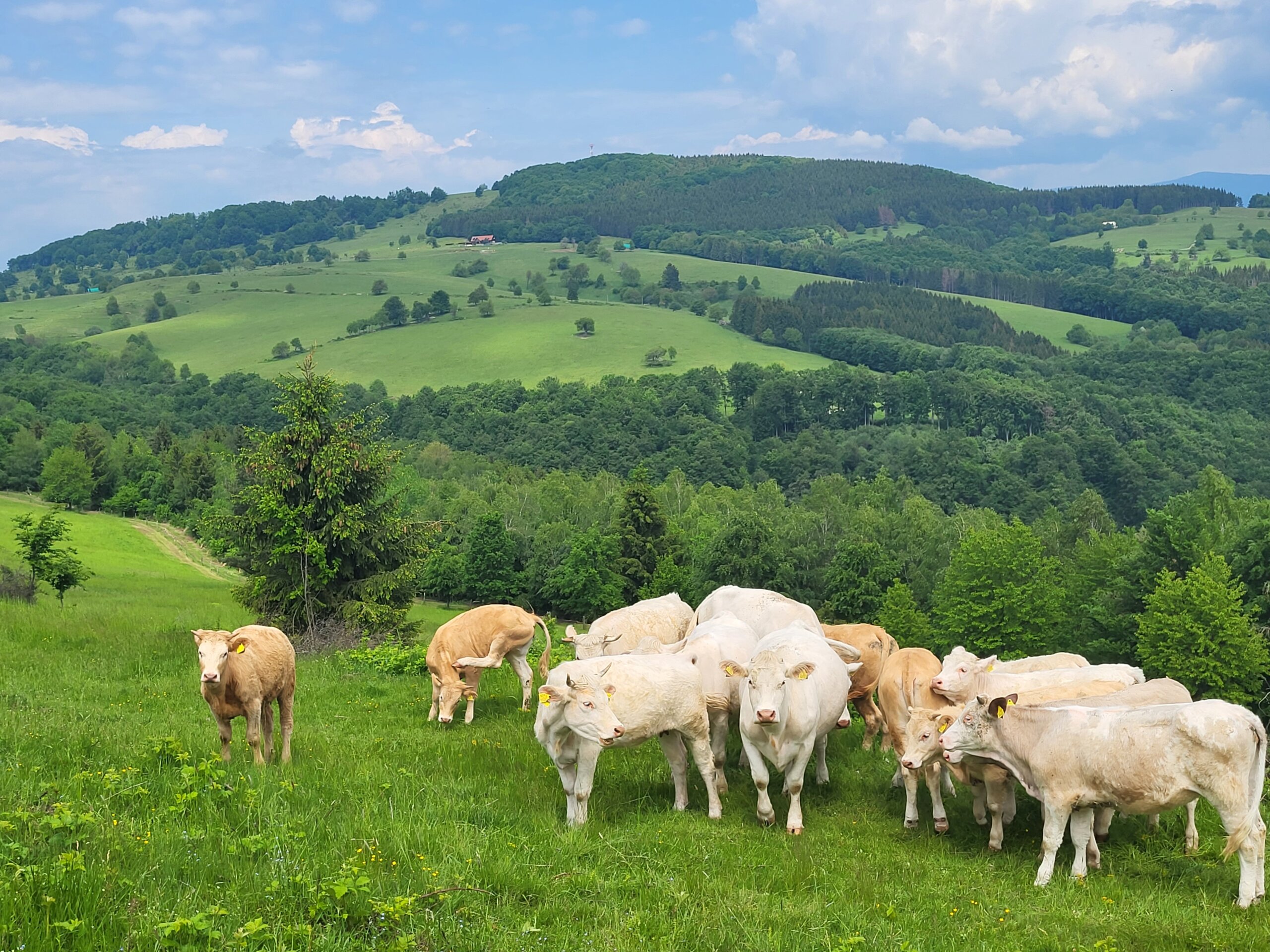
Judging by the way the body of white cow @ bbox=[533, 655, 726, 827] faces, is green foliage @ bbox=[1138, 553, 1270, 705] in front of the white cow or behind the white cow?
behind

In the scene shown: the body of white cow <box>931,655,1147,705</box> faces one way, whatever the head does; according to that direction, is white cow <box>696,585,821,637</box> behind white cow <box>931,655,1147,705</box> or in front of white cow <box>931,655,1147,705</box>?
in front

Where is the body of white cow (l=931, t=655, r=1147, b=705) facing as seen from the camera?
to the viewer's left

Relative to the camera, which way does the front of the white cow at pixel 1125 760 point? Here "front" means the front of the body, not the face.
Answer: to the viewer's left

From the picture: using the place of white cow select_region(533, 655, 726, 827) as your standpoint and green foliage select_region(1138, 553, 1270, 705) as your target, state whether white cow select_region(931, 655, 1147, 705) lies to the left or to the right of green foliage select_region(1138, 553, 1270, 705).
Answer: right

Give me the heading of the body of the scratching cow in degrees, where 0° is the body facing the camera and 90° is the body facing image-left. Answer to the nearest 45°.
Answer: approximately 45°

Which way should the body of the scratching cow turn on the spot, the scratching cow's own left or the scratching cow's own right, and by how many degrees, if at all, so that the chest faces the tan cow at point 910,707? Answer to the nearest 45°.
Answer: approximately 90° to the scratching cow's own left

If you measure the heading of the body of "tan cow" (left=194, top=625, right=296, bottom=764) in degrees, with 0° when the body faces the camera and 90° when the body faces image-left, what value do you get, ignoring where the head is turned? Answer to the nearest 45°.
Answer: approximately 45°
